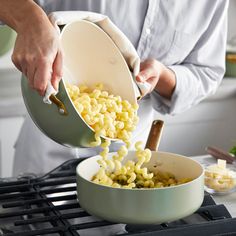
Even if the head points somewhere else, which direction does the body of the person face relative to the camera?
toward the camera

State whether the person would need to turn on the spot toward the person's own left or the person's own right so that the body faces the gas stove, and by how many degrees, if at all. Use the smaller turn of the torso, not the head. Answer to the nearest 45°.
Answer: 0° — they already face it

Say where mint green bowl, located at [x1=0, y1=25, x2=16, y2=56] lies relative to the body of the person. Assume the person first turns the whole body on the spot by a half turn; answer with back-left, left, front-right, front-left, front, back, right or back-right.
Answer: front-left

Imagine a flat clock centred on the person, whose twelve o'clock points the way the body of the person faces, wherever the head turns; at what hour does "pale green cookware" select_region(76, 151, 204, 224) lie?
The pale green cookware is roughly at 12 o'clock from the person.

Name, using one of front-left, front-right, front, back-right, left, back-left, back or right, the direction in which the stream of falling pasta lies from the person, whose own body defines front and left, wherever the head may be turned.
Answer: front
